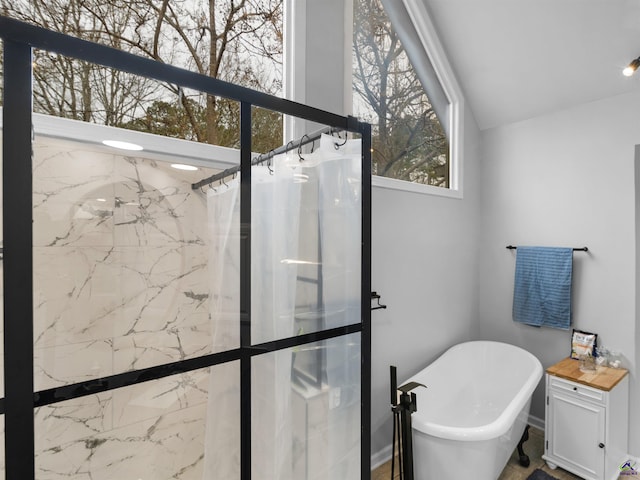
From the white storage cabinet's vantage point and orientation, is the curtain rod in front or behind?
in front

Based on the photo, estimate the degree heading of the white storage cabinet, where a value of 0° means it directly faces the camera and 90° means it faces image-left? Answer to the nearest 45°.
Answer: approximately 45°

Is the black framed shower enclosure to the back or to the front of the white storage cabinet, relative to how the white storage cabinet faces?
to the front

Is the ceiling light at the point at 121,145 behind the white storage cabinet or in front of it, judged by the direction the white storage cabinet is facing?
in front

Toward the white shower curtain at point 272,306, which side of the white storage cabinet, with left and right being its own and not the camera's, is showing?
front
